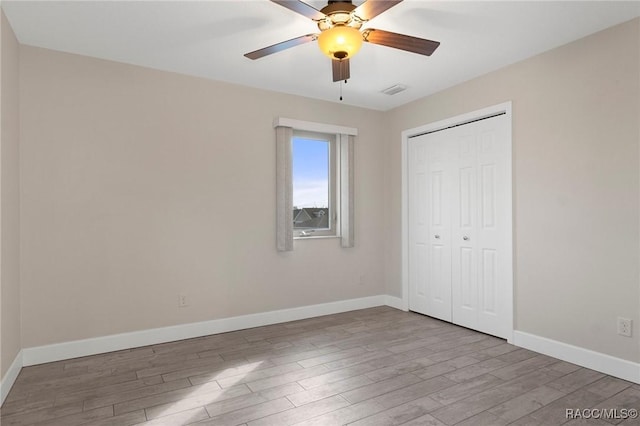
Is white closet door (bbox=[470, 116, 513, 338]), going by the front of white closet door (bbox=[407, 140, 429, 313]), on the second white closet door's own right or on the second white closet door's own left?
on the second white closet door's own left

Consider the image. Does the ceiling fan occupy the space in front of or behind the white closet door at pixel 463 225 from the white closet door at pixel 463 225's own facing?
in front

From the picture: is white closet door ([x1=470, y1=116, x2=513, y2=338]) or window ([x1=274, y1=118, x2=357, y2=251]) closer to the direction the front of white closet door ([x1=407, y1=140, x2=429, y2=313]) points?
the window

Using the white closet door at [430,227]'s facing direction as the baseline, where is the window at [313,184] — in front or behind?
in front

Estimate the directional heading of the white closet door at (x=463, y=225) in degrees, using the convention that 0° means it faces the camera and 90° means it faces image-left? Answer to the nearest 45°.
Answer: approximately 45°

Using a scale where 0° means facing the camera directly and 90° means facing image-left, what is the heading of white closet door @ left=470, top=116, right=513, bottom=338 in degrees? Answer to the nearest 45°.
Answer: approximately 45°

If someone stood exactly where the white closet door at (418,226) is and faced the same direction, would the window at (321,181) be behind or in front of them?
in front

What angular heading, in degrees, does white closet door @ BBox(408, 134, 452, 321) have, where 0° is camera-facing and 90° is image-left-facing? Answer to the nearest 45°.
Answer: approximately 45°

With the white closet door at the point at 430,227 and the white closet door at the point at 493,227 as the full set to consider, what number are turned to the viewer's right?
0

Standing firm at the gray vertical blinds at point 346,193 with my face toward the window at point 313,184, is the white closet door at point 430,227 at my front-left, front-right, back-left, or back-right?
back-left
